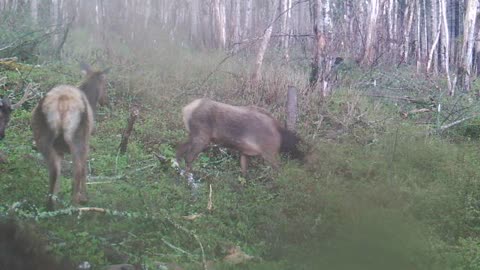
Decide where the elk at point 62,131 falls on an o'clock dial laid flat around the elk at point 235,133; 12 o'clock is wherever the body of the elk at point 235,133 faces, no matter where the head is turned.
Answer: the elk at point 62,131 is roughly at 4 o'clock from the elk at point 235,133.

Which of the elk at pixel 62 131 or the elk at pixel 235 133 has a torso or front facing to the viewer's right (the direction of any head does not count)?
the elk at pixel 235 133

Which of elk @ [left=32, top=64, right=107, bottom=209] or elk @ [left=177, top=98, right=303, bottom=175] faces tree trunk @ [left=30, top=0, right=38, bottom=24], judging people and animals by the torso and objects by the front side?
elk @ [left=32, top=64, right=107, bottom=209]

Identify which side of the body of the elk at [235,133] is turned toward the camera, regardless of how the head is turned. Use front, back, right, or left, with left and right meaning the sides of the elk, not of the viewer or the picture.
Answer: right

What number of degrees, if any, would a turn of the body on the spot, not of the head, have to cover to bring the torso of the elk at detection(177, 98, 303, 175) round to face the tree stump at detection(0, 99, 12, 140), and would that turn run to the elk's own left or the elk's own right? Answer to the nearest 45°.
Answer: approximately 135° to the elk's own right

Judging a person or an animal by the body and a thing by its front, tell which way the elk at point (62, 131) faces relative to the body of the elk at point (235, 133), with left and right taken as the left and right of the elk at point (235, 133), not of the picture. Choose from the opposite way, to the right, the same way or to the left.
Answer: to the left

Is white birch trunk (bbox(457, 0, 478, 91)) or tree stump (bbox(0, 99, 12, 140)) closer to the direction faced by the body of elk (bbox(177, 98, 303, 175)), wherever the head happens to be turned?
the white birch trunk

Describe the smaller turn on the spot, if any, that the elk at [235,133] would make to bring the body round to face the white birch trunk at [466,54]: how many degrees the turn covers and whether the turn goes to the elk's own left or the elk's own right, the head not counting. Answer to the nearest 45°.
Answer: approximately 45° to the elk's own left

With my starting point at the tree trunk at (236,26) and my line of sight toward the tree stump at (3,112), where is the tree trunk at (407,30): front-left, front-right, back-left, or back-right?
back-left

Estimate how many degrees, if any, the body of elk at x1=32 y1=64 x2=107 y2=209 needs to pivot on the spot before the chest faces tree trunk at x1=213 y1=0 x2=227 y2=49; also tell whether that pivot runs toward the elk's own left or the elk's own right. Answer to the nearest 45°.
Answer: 0° — it already faces it

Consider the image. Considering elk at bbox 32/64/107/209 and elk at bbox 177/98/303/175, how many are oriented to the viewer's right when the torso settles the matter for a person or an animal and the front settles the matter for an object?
1

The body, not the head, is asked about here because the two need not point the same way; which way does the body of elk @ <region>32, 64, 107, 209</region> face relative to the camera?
away from the camera
